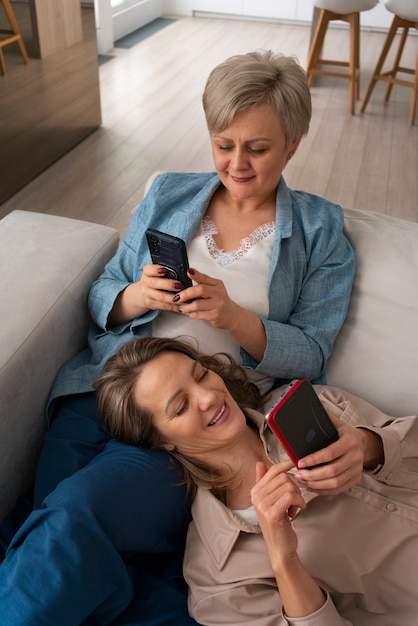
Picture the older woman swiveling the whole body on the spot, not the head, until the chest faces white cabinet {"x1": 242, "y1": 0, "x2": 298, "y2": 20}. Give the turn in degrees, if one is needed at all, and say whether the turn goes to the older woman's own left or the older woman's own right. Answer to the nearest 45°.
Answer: approximately 135° to the older woman's own right

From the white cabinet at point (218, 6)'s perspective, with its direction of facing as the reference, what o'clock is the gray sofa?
The gray sofa is roughly at 12 o'clock from the white cabinet.

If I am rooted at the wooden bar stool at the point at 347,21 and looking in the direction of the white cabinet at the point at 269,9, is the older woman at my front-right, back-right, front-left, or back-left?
back-left

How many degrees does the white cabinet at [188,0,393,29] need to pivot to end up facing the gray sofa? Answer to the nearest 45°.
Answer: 0° — it already faces it

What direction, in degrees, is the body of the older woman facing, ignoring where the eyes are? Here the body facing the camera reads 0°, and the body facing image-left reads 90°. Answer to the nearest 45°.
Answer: approximately 45°

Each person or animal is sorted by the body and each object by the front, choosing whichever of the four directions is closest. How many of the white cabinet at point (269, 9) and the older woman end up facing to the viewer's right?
0

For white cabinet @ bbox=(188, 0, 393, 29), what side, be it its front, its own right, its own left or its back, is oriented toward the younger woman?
front

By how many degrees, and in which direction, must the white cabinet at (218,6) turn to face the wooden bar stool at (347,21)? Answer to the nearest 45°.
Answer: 0° — it already faces it

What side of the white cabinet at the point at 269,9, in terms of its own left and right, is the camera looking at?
front

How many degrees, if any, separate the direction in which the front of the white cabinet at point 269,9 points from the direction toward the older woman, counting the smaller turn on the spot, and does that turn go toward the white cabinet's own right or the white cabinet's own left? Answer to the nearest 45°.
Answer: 0° — it already faces them

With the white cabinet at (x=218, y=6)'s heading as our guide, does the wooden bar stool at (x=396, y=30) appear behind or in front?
in front

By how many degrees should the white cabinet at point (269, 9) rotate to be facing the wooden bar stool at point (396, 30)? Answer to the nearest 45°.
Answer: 0° — it already faces it
